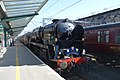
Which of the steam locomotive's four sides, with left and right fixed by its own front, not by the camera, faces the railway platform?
right
